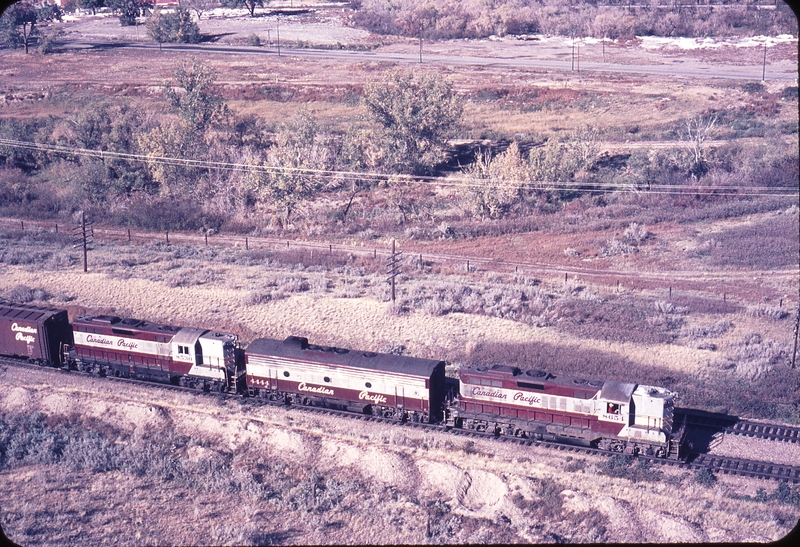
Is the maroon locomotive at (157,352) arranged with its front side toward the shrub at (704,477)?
yes

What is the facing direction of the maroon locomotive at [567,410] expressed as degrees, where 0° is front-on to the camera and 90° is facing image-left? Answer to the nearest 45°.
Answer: approximately 315°

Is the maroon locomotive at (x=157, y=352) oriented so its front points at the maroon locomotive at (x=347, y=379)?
yes

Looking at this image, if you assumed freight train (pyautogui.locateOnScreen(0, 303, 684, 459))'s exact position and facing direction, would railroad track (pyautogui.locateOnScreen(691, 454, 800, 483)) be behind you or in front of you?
in front

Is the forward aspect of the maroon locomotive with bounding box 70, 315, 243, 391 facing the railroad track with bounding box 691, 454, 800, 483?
yes

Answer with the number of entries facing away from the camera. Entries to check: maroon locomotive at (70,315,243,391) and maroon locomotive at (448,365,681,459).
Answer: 0

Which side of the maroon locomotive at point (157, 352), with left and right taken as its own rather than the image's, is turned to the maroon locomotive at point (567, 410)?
front

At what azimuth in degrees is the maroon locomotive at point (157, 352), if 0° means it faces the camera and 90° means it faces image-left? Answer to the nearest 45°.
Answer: approximately 315°

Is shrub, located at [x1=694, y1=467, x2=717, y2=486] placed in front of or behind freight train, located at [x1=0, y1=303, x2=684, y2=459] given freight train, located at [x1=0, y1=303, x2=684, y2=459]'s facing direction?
in front

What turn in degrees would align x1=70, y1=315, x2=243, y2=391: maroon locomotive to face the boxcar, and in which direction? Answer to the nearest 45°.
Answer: approximately 180°
